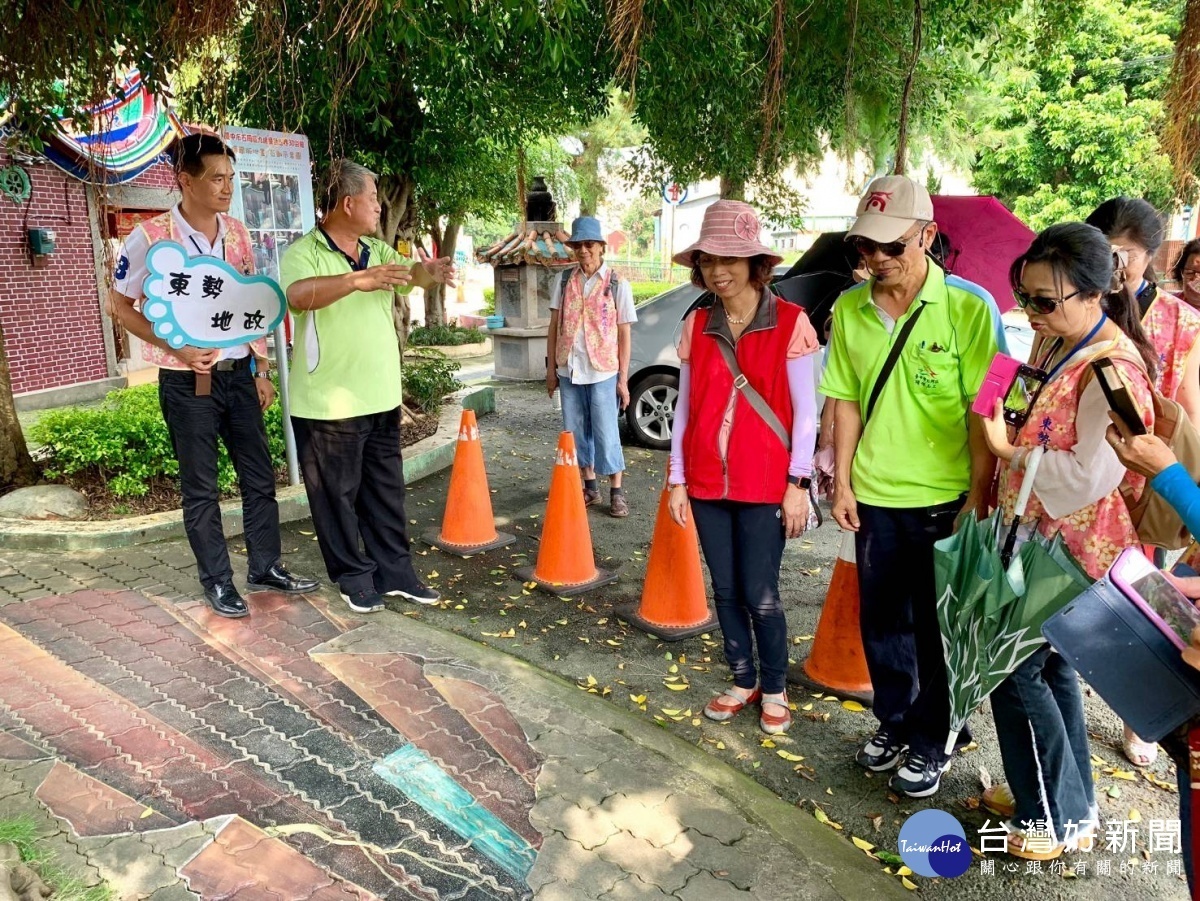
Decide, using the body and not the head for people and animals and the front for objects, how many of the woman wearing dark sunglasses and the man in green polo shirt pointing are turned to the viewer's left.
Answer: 1

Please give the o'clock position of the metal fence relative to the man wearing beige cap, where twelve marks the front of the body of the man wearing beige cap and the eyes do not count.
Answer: The metal fence is roughly at 4 o'clock from the man wearing beige cap.

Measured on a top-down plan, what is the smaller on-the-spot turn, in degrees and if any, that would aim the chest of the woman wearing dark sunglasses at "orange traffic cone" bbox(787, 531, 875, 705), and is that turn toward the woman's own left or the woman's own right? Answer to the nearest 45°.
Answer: approximately 45° to the woman's own right

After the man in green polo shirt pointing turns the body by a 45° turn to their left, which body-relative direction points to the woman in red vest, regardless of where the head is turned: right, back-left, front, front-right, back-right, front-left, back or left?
front-right

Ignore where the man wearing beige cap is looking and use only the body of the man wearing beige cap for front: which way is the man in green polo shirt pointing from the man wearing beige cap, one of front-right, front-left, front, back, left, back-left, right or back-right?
front-right

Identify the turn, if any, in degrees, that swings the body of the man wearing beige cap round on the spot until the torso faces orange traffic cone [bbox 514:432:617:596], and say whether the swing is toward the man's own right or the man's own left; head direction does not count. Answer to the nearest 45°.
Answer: approximately 90° to the man's own right

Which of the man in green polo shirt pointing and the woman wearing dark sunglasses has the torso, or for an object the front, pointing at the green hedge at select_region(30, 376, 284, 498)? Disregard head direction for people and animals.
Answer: the woman wearing dark sunglasses

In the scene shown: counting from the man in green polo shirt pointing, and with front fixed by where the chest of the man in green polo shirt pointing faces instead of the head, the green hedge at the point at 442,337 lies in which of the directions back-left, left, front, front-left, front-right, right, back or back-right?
back-left

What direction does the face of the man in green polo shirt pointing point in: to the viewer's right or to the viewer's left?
to the viewer's right

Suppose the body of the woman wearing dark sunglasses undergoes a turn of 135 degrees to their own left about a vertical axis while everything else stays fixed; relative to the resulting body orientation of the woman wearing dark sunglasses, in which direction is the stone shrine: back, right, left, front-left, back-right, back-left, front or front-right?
back

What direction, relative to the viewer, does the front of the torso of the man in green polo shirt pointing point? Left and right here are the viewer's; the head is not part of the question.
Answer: facing the viewer and to the right of the viewer

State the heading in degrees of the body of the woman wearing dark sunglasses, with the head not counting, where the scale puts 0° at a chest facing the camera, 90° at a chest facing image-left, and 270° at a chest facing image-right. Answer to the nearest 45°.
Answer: approximately 90°

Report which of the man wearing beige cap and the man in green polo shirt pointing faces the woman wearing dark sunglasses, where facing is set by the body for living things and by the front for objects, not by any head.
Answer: the man in green polo shirt pointing

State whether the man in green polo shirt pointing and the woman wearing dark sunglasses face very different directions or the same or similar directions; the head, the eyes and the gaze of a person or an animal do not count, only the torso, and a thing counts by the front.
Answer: very different directions

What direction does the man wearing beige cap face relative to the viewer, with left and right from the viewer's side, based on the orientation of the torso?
facing the viewer and to the left of the viewer

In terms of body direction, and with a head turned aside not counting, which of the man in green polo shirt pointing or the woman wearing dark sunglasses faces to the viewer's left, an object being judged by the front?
the woman wearing dark sunglasses

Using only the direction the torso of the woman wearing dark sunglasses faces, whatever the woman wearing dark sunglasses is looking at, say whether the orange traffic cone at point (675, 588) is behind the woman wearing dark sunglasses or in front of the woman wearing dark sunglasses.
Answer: in front
